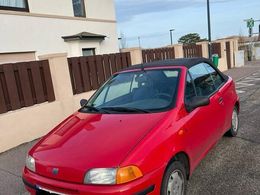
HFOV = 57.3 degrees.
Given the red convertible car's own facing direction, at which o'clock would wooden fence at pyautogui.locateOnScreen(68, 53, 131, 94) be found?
The wooden fence is roughly at 4 o'clock from the red convertible car.

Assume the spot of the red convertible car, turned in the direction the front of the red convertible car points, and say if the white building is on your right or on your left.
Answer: on your right

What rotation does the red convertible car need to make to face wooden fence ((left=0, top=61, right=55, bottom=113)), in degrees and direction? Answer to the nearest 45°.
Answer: approximately 90° to its right

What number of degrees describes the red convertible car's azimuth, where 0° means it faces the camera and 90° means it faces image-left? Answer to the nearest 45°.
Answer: approximately 45°

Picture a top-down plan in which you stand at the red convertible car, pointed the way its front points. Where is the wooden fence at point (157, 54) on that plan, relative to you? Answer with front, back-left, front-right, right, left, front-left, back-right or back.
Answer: back-right

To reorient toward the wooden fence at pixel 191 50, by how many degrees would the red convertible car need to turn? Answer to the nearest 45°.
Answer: approximately 135° to its right

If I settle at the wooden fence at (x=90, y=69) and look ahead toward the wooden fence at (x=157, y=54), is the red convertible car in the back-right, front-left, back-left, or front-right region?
back-right
